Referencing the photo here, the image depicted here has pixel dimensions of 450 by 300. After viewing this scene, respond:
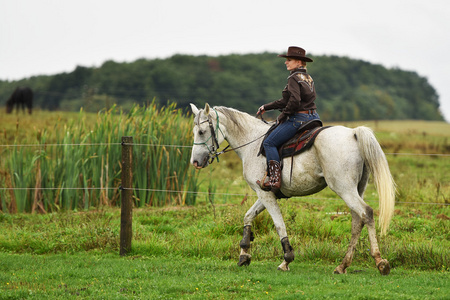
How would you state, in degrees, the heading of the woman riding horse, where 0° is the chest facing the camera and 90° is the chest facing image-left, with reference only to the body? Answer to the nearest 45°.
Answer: approximately 90°

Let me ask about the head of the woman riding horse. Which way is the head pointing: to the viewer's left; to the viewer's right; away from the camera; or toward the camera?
to the viewer's left
